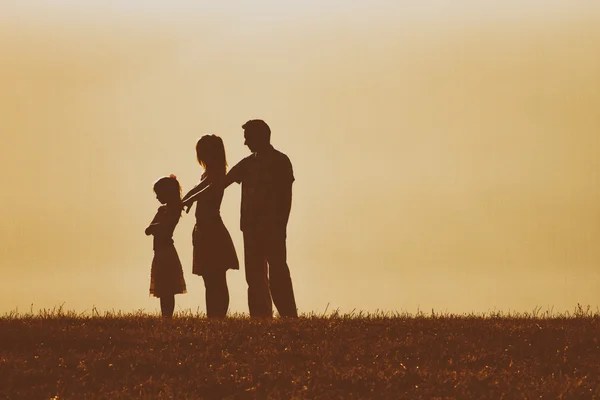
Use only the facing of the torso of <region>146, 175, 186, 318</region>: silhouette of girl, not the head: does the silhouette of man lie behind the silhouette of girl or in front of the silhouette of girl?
behind

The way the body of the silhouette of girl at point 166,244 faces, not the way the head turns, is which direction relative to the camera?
to the viewer's left
